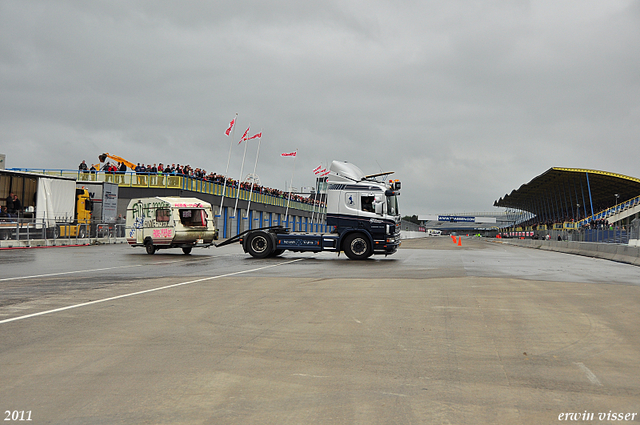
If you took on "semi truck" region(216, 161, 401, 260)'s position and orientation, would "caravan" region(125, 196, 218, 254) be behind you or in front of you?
behind

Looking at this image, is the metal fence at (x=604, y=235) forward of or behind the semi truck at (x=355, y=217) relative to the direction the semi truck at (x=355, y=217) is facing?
forward

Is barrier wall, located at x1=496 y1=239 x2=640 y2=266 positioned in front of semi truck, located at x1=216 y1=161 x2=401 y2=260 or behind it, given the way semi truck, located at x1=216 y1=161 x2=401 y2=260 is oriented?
in front

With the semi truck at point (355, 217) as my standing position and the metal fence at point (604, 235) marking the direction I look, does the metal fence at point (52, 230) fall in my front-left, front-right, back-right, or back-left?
back-left

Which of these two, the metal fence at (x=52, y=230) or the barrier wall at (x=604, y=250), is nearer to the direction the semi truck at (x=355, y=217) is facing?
the barrier wall

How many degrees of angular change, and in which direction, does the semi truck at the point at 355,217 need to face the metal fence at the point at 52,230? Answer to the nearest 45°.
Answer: approximately 135° to its left

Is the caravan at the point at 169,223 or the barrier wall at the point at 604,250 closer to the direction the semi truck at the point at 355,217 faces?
the barrier wall

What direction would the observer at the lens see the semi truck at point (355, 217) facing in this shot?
facing to the right of the viewer

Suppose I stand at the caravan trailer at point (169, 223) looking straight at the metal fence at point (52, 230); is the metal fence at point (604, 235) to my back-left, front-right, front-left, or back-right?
back-right
